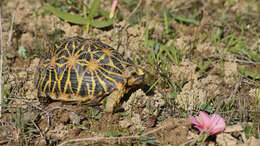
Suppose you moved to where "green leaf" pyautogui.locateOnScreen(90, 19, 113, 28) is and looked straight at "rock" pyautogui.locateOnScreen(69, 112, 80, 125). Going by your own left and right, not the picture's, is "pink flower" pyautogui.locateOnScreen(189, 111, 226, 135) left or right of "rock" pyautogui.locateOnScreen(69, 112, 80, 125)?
left

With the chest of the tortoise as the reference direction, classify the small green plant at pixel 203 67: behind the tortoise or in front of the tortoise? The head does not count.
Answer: in front

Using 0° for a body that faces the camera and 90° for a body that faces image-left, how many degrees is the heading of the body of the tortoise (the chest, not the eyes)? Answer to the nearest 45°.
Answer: approximately 270°

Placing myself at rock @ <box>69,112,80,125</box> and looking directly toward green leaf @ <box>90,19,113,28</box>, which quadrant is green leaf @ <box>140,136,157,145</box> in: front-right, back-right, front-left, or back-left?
back-right

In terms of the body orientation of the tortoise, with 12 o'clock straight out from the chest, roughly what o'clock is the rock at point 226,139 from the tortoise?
The rock is roughly at 1 o'clock from the tortoise.

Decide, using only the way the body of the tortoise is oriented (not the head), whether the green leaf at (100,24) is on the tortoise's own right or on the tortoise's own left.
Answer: on the tortoise's own left
